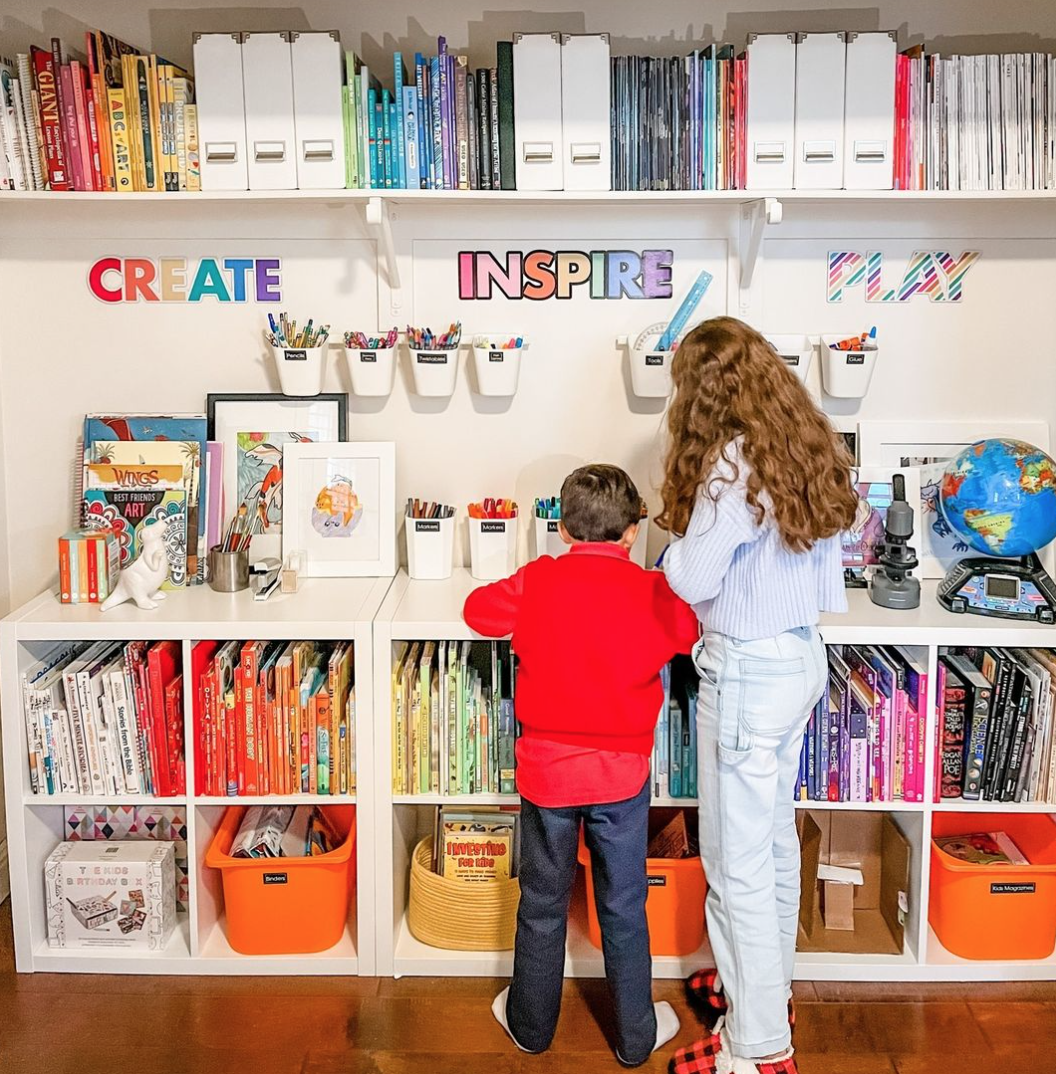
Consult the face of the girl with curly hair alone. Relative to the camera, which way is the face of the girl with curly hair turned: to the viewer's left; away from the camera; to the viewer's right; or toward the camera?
away from the camera

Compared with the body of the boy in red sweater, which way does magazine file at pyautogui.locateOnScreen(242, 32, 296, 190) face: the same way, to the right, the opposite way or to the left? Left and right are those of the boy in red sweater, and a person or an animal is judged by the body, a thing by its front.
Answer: the opposite way

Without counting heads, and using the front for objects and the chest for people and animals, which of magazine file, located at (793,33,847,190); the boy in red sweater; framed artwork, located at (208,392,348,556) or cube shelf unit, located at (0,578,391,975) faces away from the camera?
the boy in red sweater

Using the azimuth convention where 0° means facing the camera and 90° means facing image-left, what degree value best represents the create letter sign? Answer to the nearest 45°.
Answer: approximately 0°

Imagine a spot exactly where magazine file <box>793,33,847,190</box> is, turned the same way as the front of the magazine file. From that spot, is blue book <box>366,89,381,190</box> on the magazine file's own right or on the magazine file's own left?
on the magazine file's own right

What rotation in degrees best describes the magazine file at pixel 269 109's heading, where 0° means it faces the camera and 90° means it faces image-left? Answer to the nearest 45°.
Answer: approximately 0°

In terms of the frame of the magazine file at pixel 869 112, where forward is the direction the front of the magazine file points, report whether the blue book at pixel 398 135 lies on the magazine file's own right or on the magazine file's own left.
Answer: on the magazine file's own right

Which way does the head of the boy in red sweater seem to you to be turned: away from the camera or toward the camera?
away from the camera
